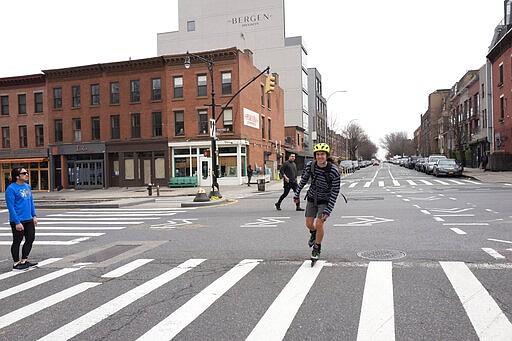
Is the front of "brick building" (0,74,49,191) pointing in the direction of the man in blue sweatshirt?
yes

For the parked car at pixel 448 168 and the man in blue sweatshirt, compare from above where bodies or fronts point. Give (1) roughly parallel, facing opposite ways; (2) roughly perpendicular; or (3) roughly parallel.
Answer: roughly perpendicular

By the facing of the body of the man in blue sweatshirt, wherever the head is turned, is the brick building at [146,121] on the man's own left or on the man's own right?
on the man's own left

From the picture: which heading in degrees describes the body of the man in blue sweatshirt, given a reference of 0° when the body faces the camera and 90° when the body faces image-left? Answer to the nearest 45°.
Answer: approximately 315°

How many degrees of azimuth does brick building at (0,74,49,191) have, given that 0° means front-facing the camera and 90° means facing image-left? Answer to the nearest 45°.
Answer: approximately 0°
